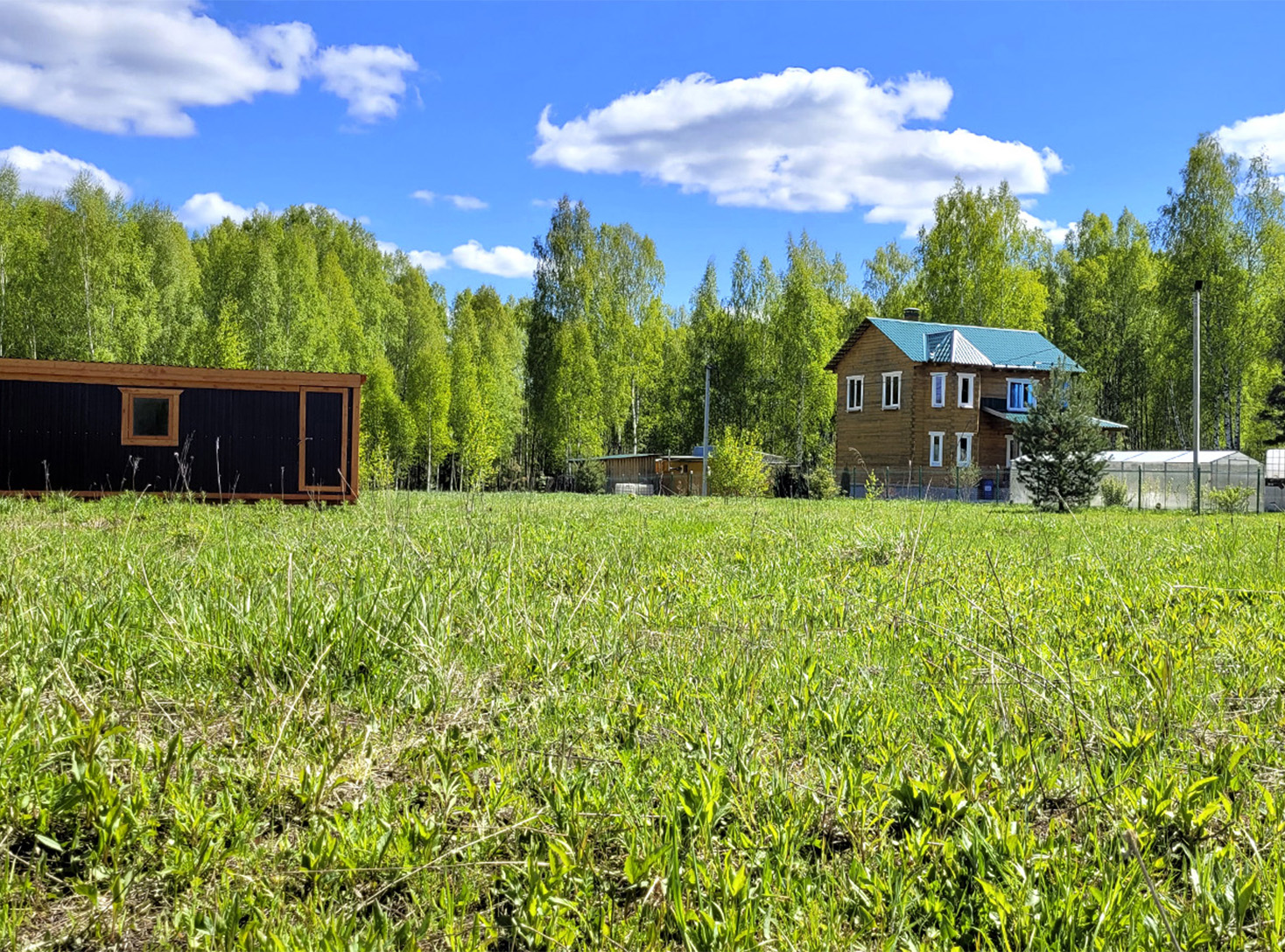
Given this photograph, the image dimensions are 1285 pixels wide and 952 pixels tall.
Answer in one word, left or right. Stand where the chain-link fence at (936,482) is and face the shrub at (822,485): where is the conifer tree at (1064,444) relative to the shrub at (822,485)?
left

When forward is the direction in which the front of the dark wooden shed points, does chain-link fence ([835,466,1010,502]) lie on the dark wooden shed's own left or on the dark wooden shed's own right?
on the dark wooden shed's own left

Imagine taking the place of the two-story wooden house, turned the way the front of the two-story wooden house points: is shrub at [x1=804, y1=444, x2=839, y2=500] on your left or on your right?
on your right

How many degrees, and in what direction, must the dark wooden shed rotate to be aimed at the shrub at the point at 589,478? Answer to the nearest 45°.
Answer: approximately 135° to its left

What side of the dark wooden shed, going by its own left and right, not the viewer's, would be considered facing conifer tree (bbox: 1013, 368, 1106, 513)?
left

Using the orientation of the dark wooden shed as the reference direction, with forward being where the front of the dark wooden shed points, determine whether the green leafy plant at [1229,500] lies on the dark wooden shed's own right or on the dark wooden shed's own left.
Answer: on the dark wooden shed's own left
